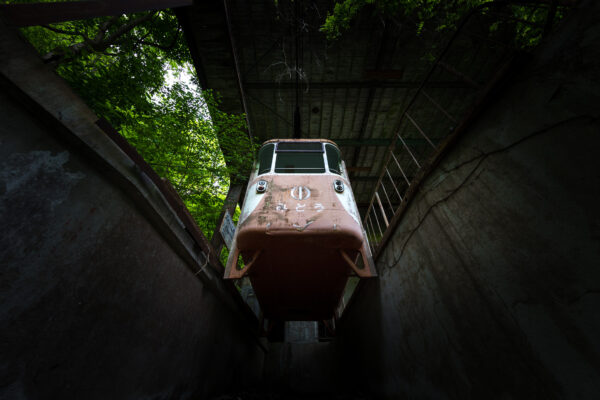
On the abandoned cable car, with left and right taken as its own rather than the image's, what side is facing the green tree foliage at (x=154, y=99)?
right

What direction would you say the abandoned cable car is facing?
toward the camera
